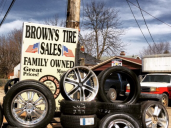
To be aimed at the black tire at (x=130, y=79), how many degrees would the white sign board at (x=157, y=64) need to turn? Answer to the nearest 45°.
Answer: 0° — it already faces it

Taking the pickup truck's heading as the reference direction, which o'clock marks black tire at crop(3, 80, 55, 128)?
The black tire is roughly at 11 o'clock from the pickup truck.

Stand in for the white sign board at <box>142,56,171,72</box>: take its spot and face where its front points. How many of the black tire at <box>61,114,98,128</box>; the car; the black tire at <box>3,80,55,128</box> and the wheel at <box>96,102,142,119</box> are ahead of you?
3

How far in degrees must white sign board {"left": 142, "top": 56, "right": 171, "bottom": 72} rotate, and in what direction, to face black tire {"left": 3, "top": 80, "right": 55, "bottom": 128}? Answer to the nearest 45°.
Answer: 0° — it already faces it

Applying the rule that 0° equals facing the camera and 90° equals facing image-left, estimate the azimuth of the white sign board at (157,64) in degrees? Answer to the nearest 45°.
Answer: approximately 0°

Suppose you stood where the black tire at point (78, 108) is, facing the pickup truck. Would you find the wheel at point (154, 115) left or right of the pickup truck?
right

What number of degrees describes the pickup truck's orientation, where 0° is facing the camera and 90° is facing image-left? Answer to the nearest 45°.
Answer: approximately 45°

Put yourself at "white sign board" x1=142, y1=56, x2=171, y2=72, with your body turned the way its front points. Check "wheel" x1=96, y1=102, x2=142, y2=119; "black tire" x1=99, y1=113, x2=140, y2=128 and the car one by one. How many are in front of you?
2

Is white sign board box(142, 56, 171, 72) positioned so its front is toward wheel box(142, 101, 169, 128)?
yes
